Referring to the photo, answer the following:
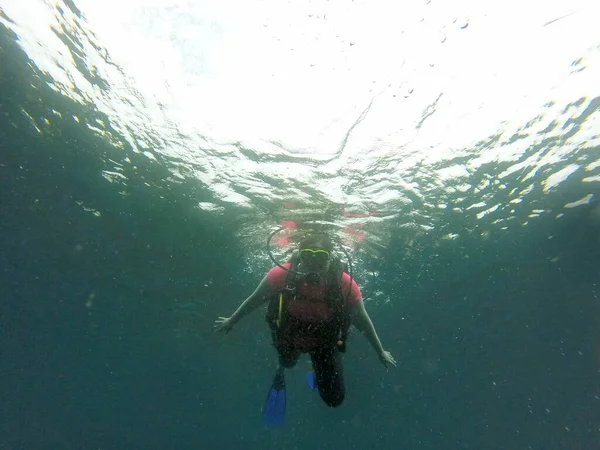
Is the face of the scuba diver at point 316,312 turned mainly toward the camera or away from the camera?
toward the camera

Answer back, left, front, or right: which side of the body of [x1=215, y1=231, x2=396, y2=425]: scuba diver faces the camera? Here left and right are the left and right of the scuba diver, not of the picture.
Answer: front
